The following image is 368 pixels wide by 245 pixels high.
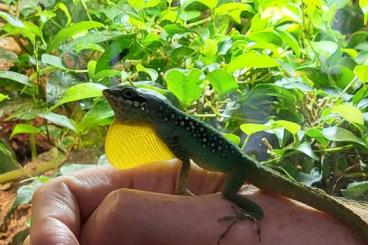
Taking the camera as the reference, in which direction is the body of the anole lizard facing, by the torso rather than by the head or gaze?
to the viewer's left

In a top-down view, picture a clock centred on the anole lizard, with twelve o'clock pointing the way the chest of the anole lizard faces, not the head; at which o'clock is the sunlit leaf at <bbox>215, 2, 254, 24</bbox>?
The sunlit leaf is roughly at 3 o'clock from the anole lizard.

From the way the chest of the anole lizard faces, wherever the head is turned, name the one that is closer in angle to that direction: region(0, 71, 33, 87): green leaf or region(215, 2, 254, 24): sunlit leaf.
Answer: the green leaf

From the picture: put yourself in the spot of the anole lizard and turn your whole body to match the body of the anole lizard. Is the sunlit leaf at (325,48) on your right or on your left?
on your right
